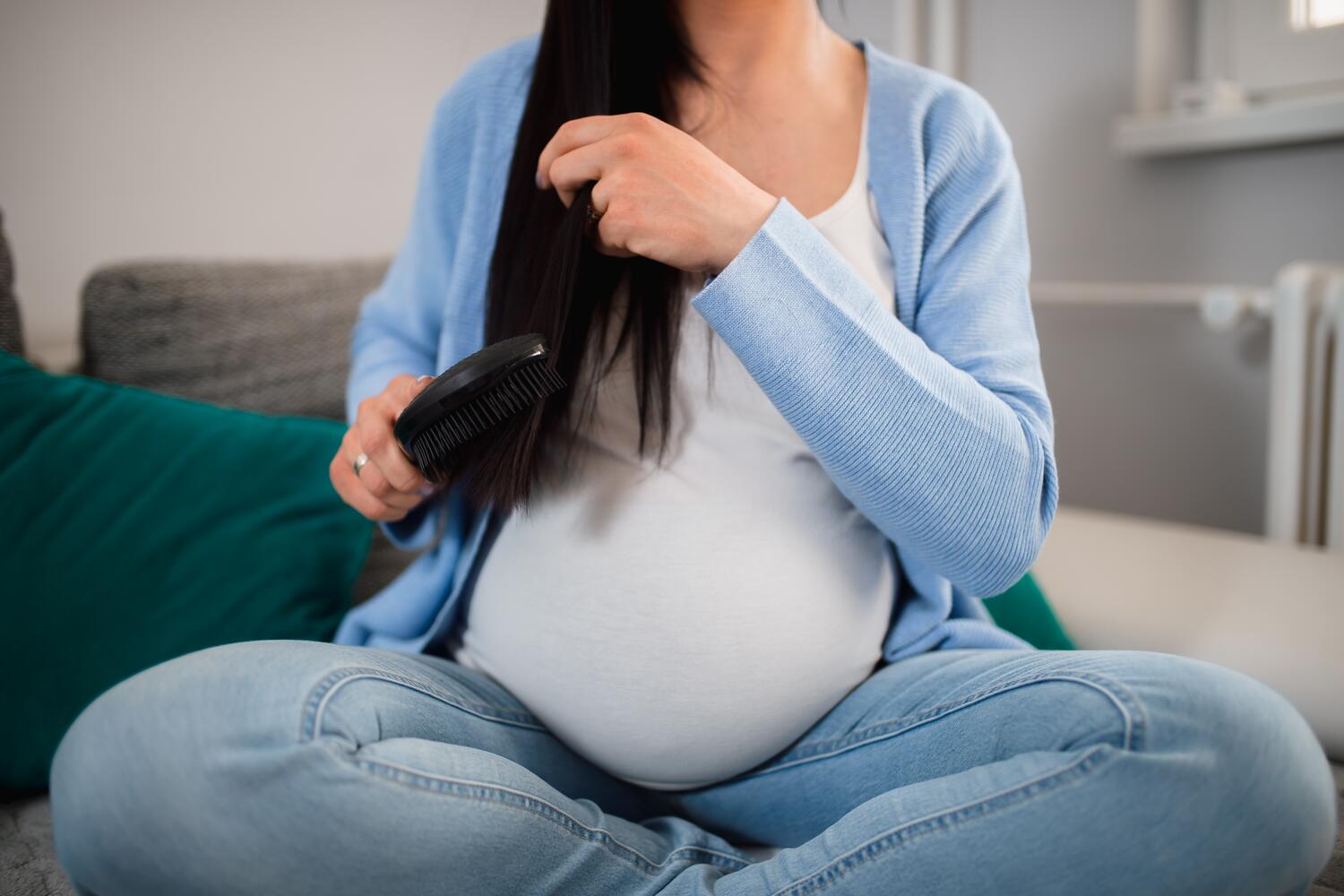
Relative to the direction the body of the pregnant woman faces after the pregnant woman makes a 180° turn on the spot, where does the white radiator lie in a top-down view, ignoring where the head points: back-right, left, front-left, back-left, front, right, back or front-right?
front-right

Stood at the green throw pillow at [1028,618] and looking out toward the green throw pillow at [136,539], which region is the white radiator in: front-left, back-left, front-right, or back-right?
back-right

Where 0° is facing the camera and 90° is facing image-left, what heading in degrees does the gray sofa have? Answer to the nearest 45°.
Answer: approximately 0°

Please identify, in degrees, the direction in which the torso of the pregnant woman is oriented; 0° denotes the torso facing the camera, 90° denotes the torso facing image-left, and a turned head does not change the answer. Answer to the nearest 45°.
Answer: approximately 0°

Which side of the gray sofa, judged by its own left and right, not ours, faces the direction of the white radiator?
left
